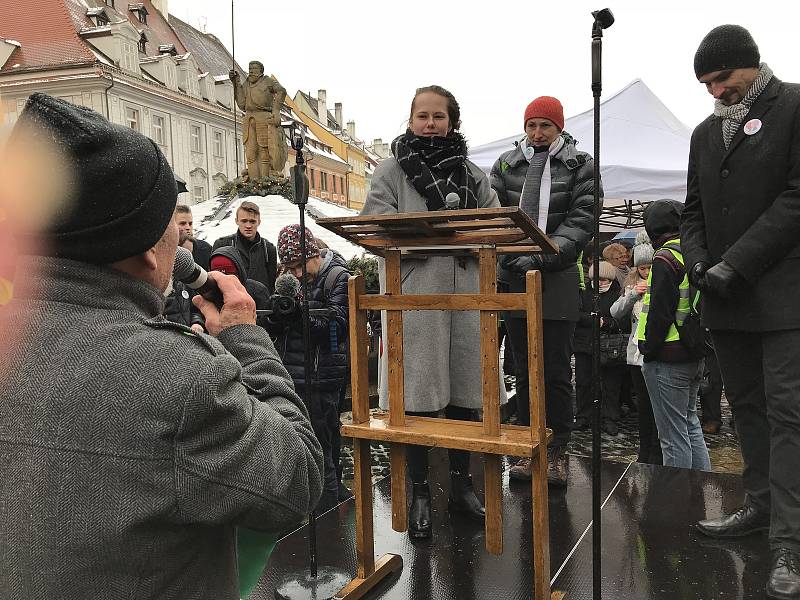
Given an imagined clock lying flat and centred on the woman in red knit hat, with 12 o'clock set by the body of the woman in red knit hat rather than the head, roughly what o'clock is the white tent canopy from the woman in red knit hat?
The white tent canopy is roughly at 5 o'clock from the woman in red knit hat.

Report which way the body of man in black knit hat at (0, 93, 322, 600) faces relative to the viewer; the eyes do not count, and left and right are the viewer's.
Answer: facing away from the viewer and to the right of the viewer

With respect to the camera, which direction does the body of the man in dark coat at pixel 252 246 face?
toward the camera

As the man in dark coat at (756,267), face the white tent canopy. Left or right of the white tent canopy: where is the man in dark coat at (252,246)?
left

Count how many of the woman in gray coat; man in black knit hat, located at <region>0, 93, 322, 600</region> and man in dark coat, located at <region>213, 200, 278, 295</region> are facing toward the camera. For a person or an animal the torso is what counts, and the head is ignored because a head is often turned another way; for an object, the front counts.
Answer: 2

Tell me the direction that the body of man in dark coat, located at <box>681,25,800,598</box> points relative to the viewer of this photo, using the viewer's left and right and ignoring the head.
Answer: facing the viewer and to the left of the viewer

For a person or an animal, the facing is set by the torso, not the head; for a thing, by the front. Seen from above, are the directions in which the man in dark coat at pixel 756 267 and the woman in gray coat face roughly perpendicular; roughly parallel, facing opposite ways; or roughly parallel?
roughly perpendicular

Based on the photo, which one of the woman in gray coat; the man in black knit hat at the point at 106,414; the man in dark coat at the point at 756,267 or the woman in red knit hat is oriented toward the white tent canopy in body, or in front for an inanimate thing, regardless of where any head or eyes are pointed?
the man in black knit hat

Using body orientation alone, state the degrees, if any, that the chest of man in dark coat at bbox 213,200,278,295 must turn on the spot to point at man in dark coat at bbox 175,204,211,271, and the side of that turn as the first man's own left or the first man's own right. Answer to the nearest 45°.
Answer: approximately 45° to the first man's own right

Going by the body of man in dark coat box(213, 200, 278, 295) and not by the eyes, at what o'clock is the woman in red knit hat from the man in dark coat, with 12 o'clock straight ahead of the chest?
The woman in red knit hat is roughly at 11 o'clock from the man in dark coat.

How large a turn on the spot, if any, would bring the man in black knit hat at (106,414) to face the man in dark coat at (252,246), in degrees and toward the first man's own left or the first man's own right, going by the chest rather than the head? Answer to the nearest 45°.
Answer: approximately 45° to the first man's own left

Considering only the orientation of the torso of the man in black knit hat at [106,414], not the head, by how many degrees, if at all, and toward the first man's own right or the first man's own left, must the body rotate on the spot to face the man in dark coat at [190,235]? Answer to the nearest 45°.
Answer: approximately 45° to the first man's own left

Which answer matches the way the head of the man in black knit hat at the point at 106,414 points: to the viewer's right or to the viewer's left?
to the viewer's right

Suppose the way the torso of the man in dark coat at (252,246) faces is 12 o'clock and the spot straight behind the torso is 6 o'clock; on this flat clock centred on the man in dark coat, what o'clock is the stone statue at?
The stone statue is roughly at 6 o'clock from the man in dark coat.

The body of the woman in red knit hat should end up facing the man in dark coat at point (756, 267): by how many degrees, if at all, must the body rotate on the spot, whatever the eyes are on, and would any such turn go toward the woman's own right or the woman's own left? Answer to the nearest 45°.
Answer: approximately 90° to the woman's own left

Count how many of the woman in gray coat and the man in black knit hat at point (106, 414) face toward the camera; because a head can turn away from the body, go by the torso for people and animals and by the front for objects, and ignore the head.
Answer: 1
